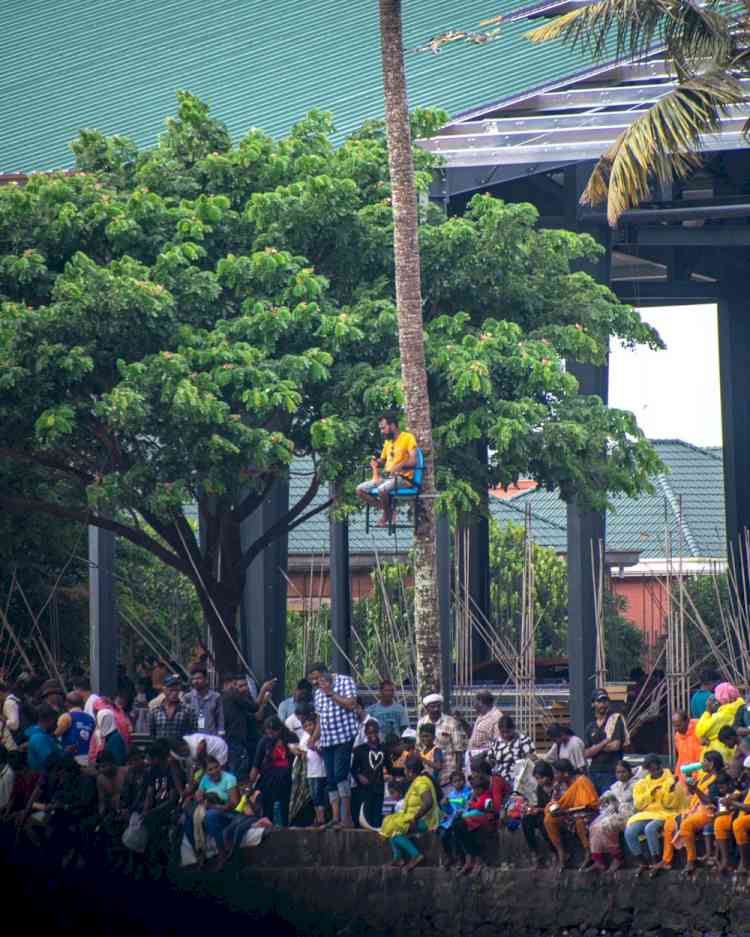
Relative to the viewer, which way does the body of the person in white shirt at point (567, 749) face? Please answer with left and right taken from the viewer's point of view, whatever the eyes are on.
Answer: facing the viewer and to the left of the viewer

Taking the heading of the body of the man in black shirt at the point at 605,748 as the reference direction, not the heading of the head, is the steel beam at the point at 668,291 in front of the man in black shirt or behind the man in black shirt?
behind

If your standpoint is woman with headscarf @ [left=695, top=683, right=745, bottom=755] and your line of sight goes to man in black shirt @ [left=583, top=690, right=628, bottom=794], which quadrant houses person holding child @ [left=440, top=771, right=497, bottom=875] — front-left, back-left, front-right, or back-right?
front-left

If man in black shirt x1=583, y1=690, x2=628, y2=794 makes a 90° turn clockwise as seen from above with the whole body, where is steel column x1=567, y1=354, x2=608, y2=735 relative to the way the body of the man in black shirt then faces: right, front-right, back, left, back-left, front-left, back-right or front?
front-right

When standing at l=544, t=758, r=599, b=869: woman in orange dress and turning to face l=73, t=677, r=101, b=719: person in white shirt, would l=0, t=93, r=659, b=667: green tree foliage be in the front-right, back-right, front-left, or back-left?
front-right

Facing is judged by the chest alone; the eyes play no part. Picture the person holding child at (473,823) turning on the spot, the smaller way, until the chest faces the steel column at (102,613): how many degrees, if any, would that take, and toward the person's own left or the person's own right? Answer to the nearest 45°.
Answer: approximately 90° to the person's own right

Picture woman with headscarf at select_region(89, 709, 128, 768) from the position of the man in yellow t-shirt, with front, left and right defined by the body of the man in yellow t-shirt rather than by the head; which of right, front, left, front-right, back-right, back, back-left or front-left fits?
front

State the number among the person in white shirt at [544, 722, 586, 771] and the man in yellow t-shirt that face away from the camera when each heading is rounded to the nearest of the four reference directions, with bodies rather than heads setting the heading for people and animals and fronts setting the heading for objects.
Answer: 0

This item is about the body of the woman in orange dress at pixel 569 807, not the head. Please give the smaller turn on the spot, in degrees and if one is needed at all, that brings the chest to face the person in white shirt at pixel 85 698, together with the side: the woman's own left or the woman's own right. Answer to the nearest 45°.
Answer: approximately 90° to the woman's own right

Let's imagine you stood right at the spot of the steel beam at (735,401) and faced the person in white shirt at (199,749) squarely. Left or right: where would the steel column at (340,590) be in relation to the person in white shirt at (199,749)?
right
